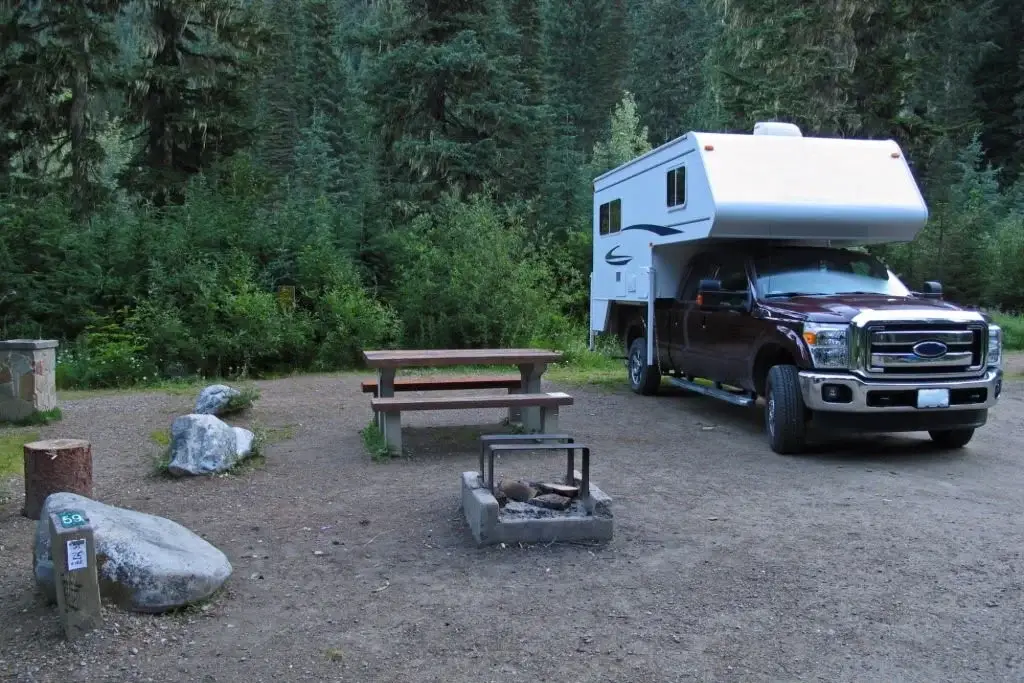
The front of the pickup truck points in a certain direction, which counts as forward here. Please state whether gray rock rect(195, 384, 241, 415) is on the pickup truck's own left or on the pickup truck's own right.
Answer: on the pickup truck's own right

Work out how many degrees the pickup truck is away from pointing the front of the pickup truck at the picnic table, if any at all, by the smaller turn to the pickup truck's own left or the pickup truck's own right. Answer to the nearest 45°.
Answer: approximately 135° to the pickup truck's own right

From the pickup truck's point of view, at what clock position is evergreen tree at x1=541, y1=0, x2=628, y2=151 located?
The evergreen tree is roughly at 7 o'clock from the pickup truck.

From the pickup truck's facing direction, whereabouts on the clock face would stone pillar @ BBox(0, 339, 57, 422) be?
The stone pillar is roughly at 4 o'clock from the pickup truck.

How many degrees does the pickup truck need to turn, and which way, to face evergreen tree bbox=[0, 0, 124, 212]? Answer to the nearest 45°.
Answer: approximately 135° to its right

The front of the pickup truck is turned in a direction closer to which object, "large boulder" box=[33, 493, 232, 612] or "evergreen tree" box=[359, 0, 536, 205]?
the large boulder

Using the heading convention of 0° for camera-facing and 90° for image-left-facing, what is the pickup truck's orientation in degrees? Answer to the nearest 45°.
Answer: approximately 315°

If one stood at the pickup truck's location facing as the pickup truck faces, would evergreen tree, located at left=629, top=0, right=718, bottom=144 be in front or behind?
behind

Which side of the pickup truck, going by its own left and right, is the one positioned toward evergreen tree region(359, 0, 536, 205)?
back

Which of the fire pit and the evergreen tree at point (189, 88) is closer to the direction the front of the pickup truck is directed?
the fire pit

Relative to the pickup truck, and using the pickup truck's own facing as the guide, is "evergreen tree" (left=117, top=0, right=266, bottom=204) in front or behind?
behind

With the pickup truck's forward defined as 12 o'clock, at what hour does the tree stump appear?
The tree stump is roughly at 3 o'clock from the pickup truck.
